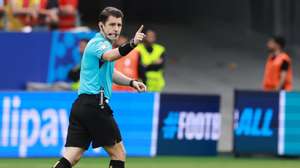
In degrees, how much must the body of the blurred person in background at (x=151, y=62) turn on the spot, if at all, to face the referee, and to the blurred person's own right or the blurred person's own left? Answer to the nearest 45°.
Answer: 0° — they already face them

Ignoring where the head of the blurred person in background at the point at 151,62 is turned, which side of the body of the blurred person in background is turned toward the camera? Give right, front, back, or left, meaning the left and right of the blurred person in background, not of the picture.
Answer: front

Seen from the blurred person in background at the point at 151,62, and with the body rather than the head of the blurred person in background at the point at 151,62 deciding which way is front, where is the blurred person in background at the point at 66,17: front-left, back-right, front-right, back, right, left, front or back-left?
right

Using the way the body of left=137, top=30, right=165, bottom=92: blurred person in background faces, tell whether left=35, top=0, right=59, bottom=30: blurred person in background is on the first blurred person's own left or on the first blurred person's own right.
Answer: on the first blurred person's own right
